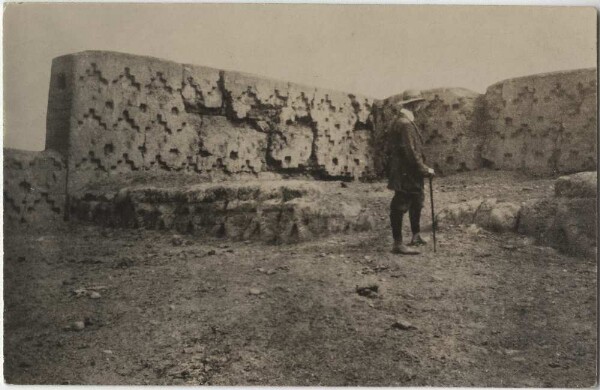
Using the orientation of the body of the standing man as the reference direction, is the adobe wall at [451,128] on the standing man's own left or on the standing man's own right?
on the standing man's own left

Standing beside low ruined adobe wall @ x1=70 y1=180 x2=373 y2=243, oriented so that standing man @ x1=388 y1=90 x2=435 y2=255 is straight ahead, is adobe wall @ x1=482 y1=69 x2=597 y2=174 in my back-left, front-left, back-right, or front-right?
front-left

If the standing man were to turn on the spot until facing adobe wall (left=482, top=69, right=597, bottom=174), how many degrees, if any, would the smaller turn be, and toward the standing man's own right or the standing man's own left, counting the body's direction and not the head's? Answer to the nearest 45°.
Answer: approximately 45° to the standing man's own left

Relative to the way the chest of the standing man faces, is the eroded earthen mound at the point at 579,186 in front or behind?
in front

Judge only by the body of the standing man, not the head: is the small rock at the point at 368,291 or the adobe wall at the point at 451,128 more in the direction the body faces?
the adobe wall

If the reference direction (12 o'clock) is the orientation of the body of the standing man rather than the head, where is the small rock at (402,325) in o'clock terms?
The small rock is roughly at 3 o'clock from the standing man.

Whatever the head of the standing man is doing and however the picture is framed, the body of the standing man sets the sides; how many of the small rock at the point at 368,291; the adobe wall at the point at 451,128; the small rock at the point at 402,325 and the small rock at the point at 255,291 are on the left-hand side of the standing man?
1

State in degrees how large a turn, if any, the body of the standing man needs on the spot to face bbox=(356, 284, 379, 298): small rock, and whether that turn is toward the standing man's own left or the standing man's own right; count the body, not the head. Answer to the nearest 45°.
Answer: approximately 90° to the standing man's own right

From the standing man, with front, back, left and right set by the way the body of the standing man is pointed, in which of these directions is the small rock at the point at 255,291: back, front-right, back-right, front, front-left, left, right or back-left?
back-right

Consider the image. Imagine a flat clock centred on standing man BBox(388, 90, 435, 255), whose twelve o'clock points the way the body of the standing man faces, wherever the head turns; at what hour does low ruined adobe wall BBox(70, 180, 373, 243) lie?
The low ruined adobe wall is roughly at 6 o'clock from the standing man.

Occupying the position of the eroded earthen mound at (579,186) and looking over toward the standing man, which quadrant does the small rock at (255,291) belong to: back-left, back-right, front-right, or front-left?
front-left

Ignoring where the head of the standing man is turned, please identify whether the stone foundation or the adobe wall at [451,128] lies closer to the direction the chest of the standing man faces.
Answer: the adobe wall

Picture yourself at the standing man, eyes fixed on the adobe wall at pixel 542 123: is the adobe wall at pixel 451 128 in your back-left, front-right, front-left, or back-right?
front-left

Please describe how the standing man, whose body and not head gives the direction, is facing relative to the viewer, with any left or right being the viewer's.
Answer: facing to the right of the viewer
